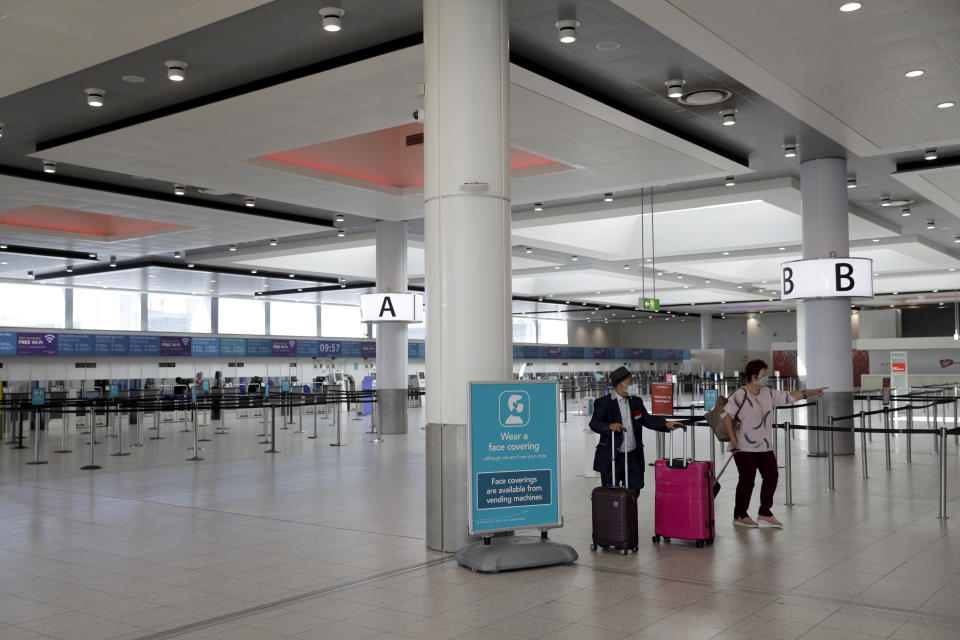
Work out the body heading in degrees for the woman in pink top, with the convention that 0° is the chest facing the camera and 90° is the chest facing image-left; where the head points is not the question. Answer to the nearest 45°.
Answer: approximately 315°

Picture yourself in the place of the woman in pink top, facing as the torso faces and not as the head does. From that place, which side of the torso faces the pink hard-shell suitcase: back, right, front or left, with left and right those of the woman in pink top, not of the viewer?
right

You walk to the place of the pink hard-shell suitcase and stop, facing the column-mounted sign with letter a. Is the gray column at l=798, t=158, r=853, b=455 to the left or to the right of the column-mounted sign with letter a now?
right

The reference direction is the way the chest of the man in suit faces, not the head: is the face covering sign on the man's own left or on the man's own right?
on the man's own right

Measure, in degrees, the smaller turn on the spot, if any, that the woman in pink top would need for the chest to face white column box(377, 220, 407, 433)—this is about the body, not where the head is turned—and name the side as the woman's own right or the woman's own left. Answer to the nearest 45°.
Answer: approximately 180°

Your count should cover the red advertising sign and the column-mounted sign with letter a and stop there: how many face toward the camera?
2

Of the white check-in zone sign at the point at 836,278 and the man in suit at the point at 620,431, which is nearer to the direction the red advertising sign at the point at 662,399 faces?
the man in suit

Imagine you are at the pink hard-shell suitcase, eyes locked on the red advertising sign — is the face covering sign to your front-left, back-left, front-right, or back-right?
back-left
